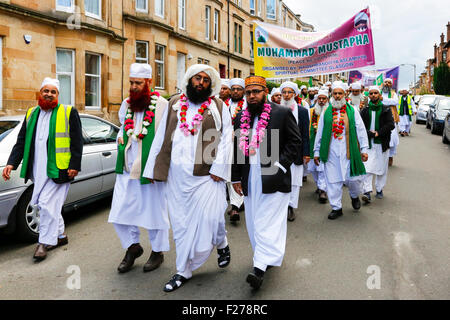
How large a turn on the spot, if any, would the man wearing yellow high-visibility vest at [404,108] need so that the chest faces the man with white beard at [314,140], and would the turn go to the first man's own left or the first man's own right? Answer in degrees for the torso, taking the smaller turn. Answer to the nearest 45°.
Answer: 0° — they already face them

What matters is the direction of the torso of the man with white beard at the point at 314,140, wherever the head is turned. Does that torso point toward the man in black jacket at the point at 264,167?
yes

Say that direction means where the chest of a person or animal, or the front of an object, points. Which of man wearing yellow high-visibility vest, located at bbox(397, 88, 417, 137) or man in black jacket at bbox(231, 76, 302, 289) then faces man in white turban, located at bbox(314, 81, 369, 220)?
the man wearing yellow high-visibility vest

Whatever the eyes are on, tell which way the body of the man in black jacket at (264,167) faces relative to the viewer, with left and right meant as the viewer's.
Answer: facing the viewer and to the left of the viewer

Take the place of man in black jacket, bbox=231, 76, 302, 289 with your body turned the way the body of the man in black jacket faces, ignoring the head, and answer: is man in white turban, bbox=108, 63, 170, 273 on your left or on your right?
on your right

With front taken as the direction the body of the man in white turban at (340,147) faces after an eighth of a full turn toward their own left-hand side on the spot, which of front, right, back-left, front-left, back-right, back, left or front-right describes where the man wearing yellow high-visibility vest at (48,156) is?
right

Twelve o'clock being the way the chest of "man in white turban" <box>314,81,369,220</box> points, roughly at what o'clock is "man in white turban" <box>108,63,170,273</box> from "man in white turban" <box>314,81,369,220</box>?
"man in white turban" <box>108,63,170,273</box> is roughly at 1 o'clock from "man in white turban" <box>314,81,369,220</box>.

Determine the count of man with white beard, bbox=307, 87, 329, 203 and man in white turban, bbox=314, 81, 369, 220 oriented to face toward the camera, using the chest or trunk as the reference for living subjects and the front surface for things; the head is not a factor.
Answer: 2

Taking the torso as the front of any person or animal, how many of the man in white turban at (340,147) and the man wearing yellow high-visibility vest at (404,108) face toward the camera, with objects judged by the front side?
2

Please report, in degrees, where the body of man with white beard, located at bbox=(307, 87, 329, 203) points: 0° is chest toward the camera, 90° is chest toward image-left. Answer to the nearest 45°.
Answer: approximately 0°
